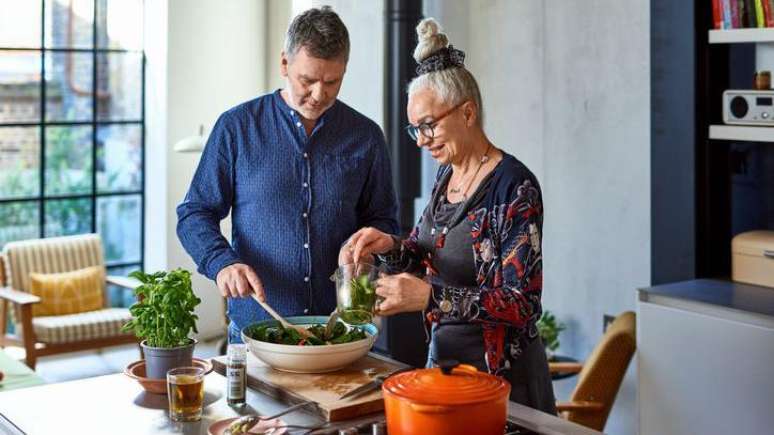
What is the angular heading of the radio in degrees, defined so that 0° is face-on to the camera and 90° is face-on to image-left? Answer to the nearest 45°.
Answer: approximately 0°

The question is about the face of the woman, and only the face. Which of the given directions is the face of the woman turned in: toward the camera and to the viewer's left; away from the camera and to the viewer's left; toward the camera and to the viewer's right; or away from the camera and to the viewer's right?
toward the camera and to the viewer's left

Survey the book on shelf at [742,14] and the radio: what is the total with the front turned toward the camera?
2

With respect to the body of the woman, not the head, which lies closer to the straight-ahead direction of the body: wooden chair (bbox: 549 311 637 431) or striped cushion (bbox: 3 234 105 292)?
the striped cushion

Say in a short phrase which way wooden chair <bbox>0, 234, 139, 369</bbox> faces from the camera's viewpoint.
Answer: facing the viewer and to the right of the viewer

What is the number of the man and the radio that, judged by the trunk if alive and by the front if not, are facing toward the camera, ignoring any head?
2

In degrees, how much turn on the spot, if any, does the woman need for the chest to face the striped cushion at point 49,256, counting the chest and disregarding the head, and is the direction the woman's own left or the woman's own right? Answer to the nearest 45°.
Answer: approximately 90° to the woman's own right

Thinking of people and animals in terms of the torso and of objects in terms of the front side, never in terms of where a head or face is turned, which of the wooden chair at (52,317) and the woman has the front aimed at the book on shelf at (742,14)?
the wooden chair

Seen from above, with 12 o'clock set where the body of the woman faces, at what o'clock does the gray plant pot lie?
The gray plant pot is roughly at 1 o'clock from the woman.

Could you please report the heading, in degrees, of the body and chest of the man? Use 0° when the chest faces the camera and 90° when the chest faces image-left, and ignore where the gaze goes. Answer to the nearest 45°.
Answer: approximately 0°
